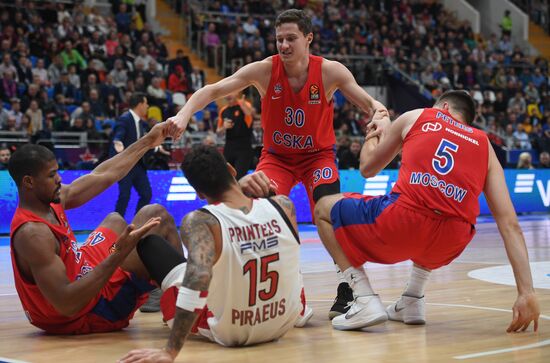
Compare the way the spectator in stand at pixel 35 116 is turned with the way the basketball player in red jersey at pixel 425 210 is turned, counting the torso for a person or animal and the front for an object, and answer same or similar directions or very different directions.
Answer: very different directions

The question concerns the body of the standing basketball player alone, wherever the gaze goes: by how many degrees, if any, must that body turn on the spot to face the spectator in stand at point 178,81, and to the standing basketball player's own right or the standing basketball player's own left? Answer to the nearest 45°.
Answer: approximately 180°

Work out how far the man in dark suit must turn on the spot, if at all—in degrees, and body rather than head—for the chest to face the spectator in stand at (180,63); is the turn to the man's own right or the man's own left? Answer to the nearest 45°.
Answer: approximately 135° to the man's own left

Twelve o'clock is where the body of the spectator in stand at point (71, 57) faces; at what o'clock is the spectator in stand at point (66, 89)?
the spectator in stand at point (66, 89) is roughly at 12 o'clock from the spectator in stand at point (71, 57).

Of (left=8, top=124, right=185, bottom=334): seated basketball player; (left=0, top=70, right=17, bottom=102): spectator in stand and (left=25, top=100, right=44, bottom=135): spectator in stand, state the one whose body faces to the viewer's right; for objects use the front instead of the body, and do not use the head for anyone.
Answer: the seated basketball player

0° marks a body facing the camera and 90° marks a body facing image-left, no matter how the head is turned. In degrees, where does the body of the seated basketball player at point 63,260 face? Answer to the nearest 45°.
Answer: approximately 270°

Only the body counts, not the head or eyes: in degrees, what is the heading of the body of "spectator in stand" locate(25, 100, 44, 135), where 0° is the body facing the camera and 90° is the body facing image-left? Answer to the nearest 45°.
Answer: approximately 0°

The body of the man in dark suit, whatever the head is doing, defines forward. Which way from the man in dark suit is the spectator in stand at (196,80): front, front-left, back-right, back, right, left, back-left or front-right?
back-left

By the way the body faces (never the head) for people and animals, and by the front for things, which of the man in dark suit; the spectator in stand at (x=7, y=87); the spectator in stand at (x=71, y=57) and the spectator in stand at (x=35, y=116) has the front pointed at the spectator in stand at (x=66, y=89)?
the spectator in stand at (x=71, y=57)

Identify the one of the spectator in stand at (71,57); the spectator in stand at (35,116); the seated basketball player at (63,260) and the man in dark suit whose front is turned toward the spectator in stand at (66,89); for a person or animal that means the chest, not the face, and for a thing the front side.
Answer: the spectator in stand at (71,57)

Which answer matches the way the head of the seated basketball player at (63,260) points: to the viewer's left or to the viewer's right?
to the viewer's right

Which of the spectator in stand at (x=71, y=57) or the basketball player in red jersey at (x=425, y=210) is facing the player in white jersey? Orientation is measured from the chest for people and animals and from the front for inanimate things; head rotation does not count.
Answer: the spectator in stand

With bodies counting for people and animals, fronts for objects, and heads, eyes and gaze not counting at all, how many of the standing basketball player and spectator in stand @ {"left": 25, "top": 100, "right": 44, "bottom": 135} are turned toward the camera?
2

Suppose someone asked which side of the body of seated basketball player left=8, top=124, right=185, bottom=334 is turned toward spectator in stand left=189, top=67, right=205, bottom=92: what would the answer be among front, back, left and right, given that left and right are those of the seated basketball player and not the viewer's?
left

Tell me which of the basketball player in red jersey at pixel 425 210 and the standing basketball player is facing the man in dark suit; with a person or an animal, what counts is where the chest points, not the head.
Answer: the basketball player in red jersey
